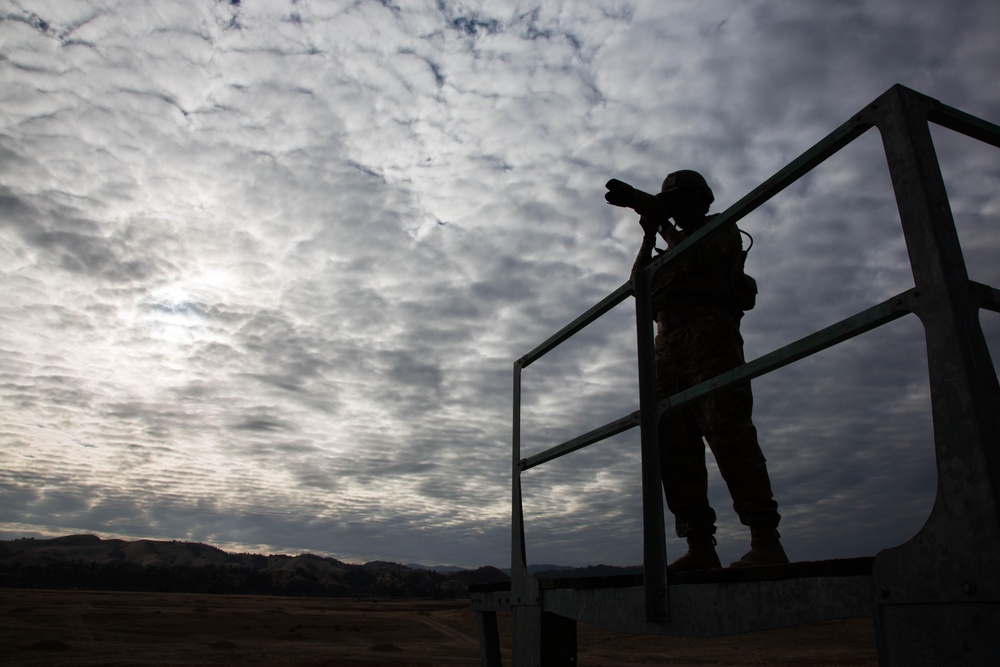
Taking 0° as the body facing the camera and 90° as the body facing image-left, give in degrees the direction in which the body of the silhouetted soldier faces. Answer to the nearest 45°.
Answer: approximately 90°

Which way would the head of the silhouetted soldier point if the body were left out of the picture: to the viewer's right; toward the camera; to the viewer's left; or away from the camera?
to the viewer's left
